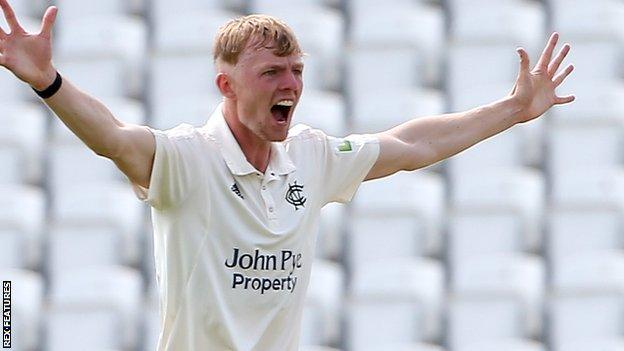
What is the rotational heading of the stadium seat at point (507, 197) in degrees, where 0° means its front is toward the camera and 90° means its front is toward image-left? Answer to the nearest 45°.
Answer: approximately 0°

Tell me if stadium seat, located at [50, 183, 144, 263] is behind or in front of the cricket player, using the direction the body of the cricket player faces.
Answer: behind

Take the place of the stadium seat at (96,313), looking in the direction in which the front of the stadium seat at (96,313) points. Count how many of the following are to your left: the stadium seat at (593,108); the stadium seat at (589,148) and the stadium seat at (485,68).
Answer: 3

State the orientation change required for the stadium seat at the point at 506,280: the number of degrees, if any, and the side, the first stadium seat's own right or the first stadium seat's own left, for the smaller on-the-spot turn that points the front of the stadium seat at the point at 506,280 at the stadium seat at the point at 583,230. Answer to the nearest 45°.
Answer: approximately 135° to the first stadium seat's own left

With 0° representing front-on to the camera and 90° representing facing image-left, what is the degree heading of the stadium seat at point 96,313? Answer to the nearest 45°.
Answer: approximately 0°

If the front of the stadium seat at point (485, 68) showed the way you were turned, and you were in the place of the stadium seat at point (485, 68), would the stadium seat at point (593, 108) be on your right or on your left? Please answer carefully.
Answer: on your left
